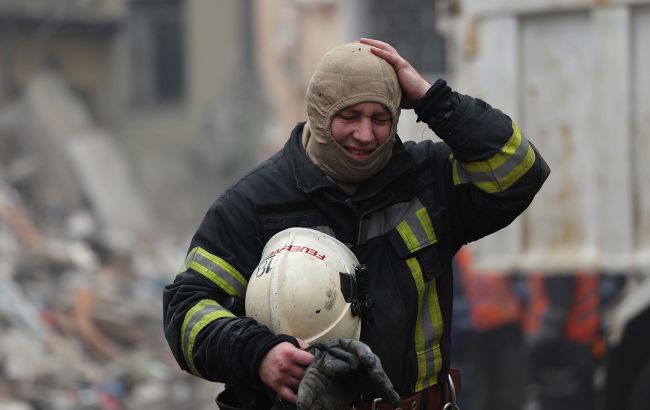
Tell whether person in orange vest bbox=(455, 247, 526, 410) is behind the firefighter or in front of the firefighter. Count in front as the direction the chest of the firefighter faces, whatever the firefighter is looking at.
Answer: behind

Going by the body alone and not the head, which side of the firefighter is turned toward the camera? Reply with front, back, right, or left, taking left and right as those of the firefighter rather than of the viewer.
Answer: front

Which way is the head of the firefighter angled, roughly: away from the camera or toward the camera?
toward the camera

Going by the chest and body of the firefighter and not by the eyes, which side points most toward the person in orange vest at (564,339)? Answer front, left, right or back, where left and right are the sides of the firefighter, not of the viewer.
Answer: back
